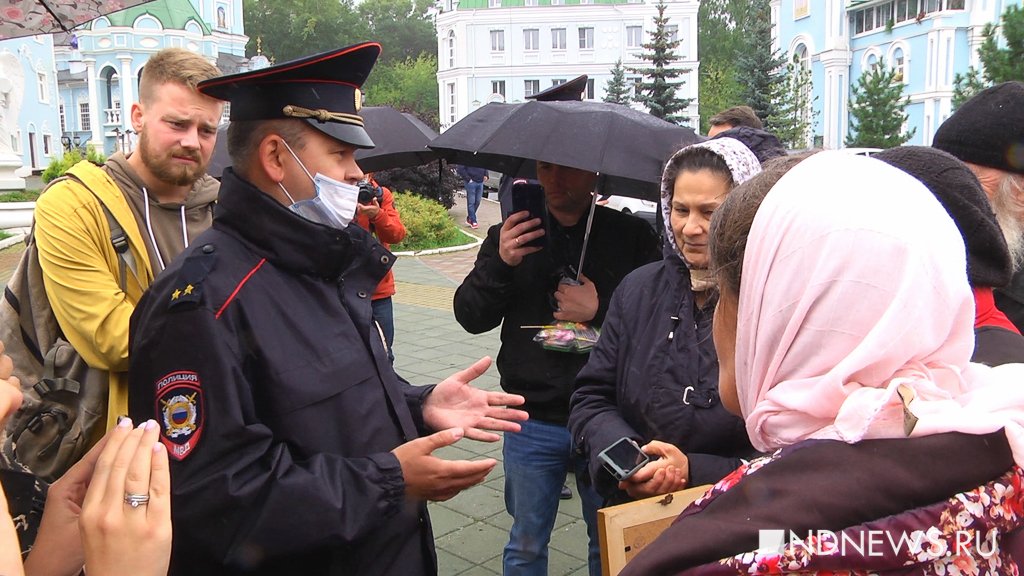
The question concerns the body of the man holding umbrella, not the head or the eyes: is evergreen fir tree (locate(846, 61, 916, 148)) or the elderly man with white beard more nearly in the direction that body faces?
the elderly man with white beard

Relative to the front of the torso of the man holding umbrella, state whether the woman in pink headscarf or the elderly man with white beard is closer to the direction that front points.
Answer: the woman in pink headscarf

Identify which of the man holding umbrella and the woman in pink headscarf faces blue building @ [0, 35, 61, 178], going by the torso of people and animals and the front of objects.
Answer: the woman in pink headscarf

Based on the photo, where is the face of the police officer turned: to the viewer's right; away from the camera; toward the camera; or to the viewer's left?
to the viewer's right

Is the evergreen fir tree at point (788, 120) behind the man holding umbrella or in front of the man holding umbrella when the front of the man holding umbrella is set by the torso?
behind

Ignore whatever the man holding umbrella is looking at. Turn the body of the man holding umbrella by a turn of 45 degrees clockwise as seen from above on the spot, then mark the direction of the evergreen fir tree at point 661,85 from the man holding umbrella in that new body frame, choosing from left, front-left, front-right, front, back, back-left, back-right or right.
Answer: back-right

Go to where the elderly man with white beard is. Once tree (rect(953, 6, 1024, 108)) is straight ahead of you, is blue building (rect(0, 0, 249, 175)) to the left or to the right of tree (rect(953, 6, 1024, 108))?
left

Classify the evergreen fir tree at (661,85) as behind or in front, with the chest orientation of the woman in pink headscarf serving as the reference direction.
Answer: in front

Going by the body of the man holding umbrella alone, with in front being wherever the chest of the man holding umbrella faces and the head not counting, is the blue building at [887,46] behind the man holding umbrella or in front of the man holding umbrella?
behind

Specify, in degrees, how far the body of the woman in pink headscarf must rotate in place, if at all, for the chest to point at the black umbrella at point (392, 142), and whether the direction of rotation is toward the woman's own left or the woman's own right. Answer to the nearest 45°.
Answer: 0° — they already face it

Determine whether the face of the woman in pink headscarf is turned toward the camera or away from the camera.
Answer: away from the camera

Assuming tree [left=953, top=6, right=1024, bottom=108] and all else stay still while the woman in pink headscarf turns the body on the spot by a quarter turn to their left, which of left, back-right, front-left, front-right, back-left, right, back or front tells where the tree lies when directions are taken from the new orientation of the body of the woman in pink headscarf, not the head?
back-right

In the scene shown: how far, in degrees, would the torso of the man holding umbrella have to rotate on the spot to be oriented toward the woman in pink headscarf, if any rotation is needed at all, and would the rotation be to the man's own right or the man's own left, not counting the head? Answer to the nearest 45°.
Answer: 0° — they already face them

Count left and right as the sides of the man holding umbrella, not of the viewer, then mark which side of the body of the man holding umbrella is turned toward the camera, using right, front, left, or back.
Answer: front

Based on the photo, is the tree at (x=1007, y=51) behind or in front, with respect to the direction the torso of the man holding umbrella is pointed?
behind

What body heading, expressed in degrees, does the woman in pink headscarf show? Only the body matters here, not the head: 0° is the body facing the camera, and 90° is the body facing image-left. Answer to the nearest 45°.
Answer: approximately 135°

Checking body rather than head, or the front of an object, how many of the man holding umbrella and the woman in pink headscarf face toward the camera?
1

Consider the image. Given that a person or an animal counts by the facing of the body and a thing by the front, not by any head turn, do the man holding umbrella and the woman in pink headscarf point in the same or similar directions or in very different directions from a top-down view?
very different directions

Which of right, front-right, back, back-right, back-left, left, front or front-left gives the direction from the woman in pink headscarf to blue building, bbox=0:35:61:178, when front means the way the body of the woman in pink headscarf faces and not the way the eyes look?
front

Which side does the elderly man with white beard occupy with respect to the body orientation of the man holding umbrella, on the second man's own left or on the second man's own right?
on the second man's own left
